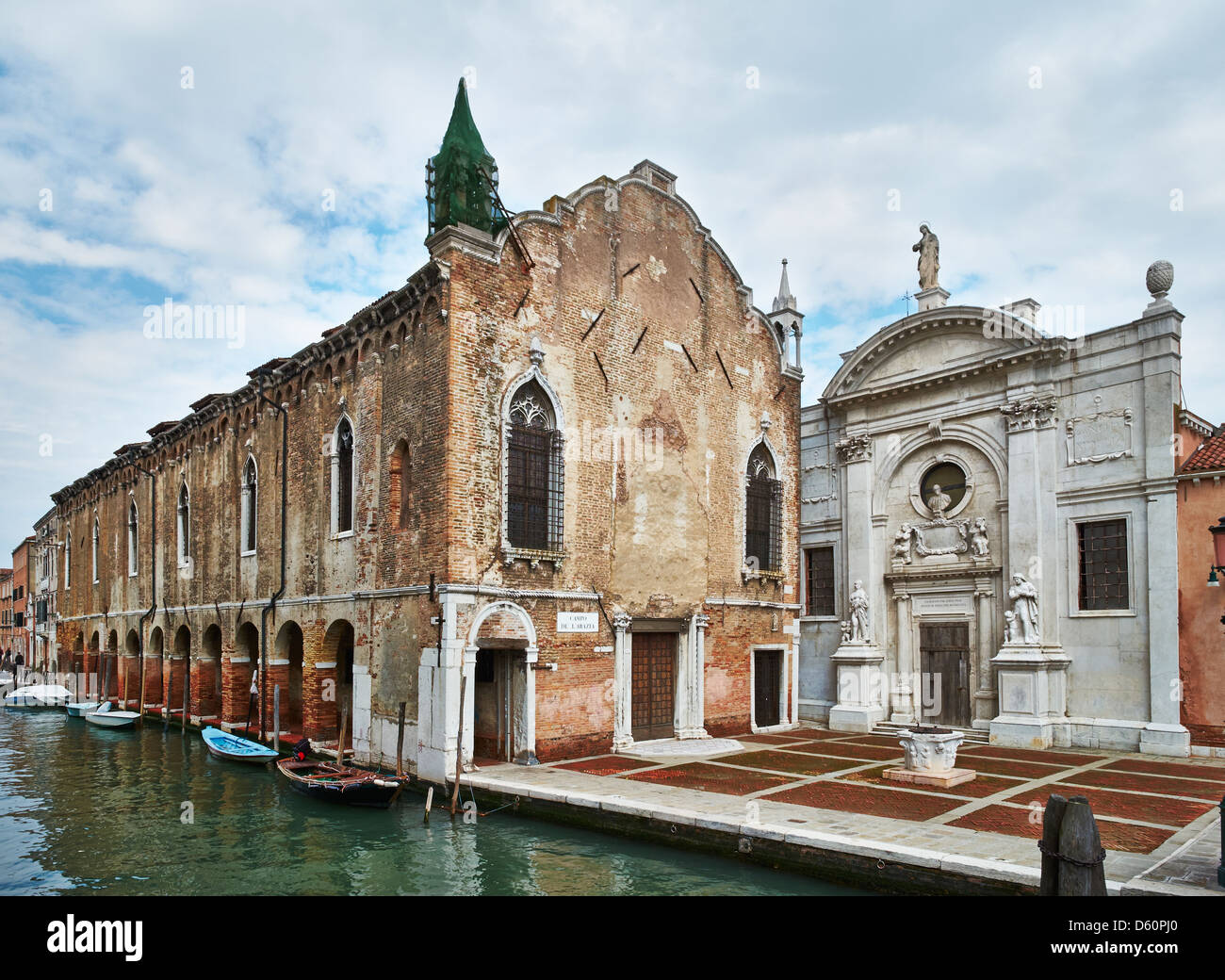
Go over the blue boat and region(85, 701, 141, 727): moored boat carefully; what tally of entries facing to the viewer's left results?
0

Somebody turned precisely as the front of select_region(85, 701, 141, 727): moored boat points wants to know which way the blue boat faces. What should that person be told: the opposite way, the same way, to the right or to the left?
the same way

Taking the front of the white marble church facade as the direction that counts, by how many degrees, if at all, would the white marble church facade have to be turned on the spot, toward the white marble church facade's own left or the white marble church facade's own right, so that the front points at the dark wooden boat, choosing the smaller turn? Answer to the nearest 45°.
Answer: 0° — it already faces it

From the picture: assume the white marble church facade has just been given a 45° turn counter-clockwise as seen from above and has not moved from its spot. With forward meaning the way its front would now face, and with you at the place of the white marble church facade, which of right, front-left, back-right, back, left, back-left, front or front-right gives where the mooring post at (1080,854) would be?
front

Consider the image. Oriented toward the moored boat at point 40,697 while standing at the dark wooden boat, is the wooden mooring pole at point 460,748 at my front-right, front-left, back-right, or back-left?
back-right

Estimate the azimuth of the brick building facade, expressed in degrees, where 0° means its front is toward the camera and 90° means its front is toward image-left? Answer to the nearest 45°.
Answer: approximately 315°
